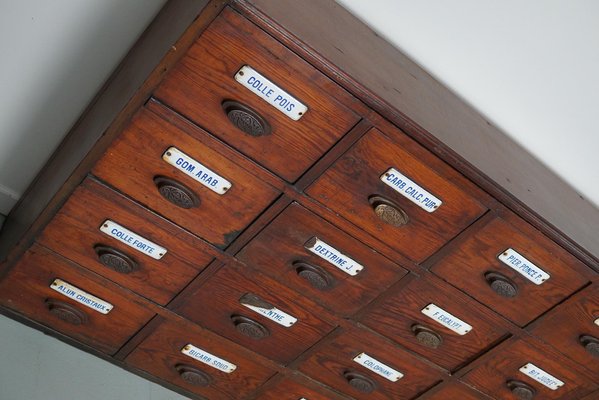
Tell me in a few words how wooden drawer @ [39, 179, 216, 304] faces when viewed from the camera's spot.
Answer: facing the viewer

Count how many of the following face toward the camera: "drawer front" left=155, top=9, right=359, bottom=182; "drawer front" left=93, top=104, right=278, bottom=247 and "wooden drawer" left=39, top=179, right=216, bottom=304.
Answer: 3

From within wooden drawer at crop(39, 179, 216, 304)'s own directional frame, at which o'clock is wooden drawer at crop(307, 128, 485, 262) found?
wooden drawer at crop(307, 128, 485, 262) is roughly at 10 o'clock from wooden drawer at crop(39, 179, 216, 304).

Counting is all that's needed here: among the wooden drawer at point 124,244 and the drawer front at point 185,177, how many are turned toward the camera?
2

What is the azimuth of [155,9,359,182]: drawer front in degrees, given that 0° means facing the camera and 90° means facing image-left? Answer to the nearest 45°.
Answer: approximately 0°

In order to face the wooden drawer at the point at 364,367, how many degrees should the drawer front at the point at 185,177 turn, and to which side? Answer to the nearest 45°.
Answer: approximately 135° to its left

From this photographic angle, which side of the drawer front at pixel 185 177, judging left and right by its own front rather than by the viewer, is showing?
front

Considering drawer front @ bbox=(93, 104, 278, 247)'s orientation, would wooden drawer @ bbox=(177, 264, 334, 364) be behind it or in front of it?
behind

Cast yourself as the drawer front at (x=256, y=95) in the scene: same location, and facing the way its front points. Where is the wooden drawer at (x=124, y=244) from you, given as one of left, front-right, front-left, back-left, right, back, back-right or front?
back-right

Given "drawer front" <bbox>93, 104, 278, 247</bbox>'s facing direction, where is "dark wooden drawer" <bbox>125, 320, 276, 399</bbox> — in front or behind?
behind
